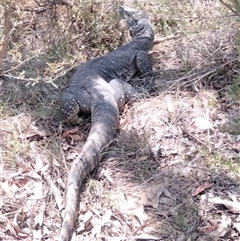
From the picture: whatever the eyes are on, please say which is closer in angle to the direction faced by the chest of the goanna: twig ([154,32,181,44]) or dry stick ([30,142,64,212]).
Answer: the twig

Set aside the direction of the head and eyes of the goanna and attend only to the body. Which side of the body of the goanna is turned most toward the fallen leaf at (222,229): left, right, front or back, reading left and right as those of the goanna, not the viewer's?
right

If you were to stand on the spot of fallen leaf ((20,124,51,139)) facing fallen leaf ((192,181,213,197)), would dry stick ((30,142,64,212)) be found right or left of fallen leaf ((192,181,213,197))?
right

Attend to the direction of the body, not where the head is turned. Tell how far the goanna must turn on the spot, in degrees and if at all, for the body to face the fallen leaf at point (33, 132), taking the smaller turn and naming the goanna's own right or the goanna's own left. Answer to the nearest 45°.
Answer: approximately 180°

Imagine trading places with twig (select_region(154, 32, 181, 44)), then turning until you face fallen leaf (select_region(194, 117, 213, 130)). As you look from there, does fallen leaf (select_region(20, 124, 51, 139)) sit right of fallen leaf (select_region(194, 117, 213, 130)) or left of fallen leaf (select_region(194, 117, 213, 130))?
right

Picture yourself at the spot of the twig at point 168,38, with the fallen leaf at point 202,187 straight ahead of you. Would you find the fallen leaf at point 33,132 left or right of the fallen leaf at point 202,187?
right

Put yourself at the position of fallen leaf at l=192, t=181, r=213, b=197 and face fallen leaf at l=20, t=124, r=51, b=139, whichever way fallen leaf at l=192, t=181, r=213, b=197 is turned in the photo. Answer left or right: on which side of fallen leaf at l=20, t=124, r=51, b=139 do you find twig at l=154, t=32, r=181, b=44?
right

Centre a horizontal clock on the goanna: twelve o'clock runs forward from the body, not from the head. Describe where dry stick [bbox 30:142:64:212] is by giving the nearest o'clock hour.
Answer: The dry stick is roughly at 5 o'clock from the goanna.

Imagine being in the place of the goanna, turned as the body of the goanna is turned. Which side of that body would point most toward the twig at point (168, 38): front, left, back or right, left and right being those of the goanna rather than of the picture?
front

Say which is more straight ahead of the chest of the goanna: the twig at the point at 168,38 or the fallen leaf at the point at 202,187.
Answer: the twig

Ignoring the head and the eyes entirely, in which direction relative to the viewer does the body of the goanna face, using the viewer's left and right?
facing away from the viewer and to the right of the viewer
